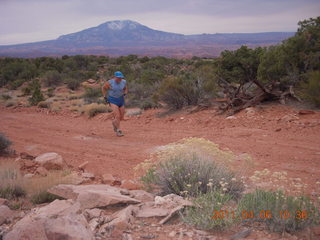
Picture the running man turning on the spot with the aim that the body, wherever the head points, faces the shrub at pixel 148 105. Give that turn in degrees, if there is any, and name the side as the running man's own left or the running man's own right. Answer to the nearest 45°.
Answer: approximately 135° to the running man's own left

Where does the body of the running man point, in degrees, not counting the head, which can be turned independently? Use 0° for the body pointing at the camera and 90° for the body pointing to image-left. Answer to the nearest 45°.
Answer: approximately 315°

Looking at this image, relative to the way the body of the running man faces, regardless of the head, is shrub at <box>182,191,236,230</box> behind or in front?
in front

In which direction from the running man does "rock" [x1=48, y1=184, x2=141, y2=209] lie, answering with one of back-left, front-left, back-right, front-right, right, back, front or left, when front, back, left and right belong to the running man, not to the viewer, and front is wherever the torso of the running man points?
front-right

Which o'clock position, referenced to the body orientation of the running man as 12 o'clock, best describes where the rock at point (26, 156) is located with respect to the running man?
The rock is roughly at 3 o'clock from the running man.

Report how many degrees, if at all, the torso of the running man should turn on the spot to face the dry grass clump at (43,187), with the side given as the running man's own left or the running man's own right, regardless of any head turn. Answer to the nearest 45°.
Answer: approximately 45° to the running man's own right

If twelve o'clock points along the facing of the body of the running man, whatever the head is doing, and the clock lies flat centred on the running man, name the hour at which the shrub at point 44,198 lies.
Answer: The shrub is roughly at 2 o'clock from the running man.

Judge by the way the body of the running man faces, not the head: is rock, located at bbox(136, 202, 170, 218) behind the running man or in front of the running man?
in front

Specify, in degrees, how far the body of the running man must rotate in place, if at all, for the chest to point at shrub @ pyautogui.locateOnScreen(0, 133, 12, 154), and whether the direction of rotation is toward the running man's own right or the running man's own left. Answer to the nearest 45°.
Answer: approximately 90° to the running man's own right

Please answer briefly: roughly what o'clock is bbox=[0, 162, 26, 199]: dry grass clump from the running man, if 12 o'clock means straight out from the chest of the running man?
The dry grass clump is roughly at 2 o'clock from the running man.

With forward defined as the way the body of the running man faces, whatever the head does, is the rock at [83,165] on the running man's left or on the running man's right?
on the running man's right

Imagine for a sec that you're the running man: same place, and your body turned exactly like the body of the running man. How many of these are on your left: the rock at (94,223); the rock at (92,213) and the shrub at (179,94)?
1
